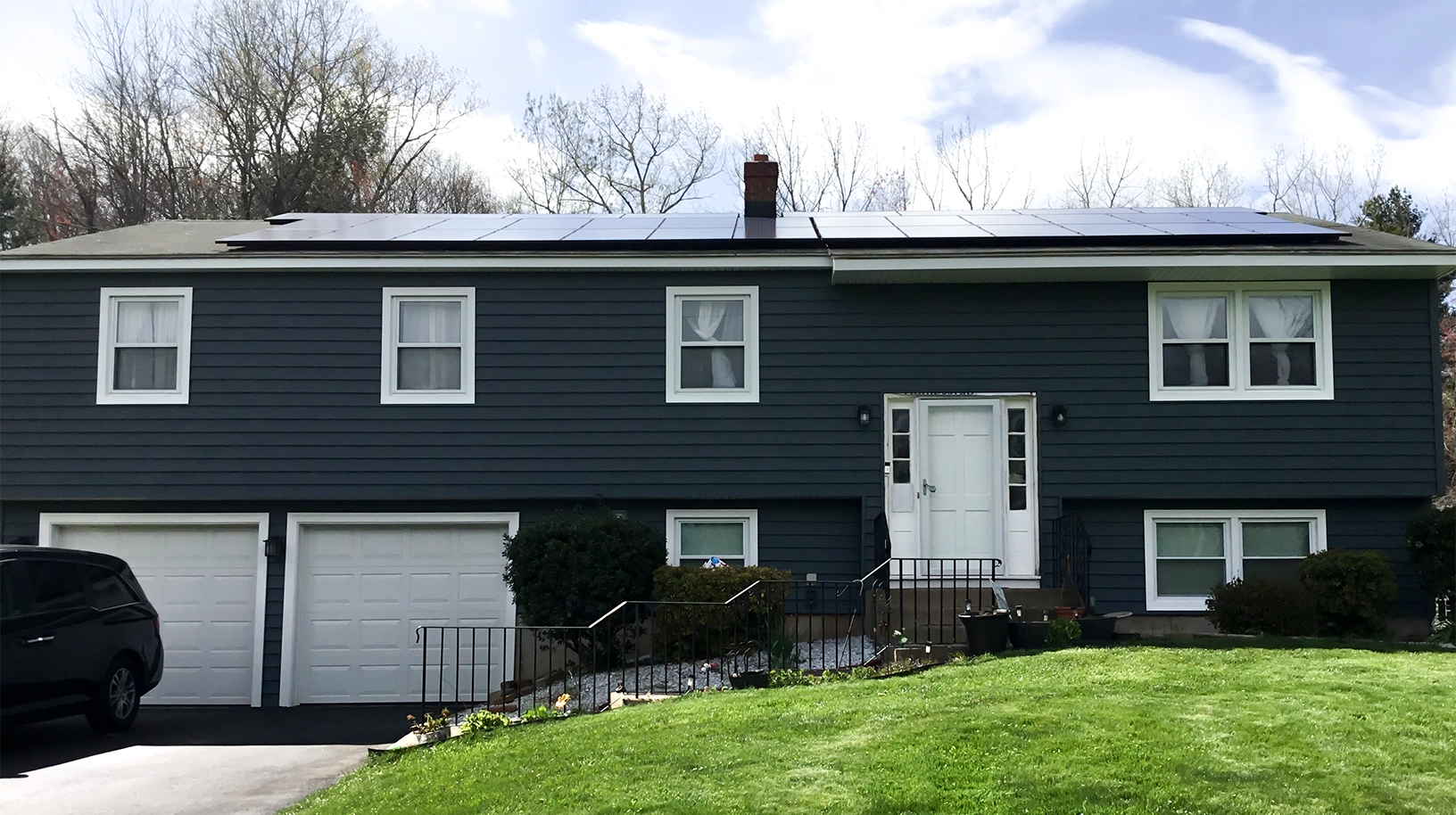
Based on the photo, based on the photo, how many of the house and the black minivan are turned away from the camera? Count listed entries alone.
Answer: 0

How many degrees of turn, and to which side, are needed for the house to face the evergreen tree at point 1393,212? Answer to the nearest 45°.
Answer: approximately 135° to its left

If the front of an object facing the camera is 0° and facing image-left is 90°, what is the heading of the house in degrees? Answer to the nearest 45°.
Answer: approximately 0°

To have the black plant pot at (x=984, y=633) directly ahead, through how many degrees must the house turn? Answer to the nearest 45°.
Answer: approximately 45° to its left

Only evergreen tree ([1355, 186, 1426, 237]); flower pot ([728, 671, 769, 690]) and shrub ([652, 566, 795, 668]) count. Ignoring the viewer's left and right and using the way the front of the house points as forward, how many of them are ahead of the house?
2

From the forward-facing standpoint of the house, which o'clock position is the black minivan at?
The black minivan is roughly at 2 o'clock from the house.

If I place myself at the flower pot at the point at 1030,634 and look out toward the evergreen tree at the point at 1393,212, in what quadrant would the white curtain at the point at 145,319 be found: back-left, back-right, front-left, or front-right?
back-left

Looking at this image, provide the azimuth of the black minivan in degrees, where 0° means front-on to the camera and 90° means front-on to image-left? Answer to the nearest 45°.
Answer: approximately 45°
